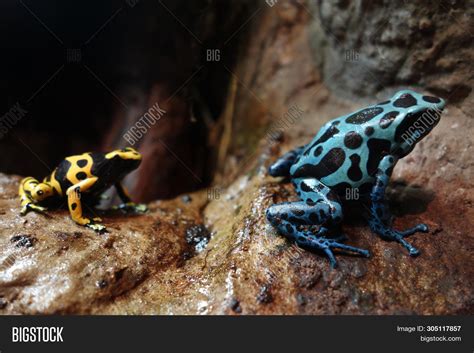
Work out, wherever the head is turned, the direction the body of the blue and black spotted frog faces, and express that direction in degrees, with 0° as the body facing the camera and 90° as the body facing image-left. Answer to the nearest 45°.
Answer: approximately 270°

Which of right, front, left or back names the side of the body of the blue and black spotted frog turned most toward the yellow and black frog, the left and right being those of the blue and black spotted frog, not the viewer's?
back
